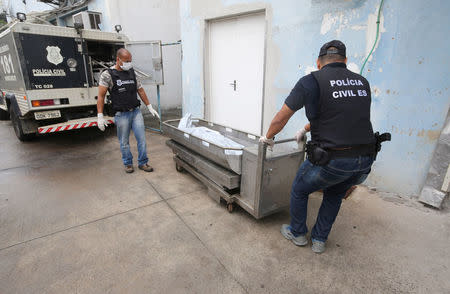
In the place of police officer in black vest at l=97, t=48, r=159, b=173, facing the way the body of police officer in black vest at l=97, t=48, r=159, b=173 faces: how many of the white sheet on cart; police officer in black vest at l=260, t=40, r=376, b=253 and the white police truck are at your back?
1

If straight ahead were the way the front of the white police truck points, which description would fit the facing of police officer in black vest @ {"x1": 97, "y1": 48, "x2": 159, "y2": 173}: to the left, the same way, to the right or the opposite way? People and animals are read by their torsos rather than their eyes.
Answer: the opposite way

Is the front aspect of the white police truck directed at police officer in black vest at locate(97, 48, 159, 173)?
no

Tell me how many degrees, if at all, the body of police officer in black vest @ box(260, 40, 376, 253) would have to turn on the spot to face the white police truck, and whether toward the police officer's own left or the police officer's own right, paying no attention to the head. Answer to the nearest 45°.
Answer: approximately 45° to the police officer's own left

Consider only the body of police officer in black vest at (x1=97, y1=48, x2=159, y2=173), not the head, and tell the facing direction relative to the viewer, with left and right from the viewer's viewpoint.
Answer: facing the viewer and to the right of the viewer

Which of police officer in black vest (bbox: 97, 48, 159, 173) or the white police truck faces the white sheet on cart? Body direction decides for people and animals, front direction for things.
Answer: the police officer in black vest

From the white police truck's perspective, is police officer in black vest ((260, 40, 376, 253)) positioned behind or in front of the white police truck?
behind

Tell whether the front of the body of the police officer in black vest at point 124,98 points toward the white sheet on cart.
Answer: yes

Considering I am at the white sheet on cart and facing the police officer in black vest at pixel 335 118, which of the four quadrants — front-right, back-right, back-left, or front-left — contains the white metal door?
back-left

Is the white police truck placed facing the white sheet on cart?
no

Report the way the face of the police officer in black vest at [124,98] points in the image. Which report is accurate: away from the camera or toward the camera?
toward the camera

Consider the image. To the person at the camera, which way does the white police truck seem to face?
facing away from the viewer and to the left of the viewer

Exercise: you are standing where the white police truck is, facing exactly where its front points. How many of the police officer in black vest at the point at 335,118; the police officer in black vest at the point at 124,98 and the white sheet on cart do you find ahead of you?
0

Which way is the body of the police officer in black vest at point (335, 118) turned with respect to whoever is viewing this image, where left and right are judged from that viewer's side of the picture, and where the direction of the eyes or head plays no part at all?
facing away from the viewer and to the left of the viewer

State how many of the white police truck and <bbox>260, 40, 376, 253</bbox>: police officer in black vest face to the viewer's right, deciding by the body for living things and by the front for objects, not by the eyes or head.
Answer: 0

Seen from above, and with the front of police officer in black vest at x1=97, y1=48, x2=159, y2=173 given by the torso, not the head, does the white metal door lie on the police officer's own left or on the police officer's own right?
on the police officer's own left

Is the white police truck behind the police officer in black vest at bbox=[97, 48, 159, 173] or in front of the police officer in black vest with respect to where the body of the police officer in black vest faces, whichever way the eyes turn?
behind

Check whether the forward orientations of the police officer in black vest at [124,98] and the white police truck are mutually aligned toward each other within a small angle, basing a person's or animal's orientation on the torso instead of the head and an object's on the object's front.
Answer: no

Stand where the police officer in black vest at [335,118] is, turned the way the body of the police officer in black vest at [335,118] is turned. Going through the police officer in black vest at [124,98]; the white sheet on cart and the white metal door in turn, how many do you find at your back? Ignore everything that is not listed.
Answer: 0
